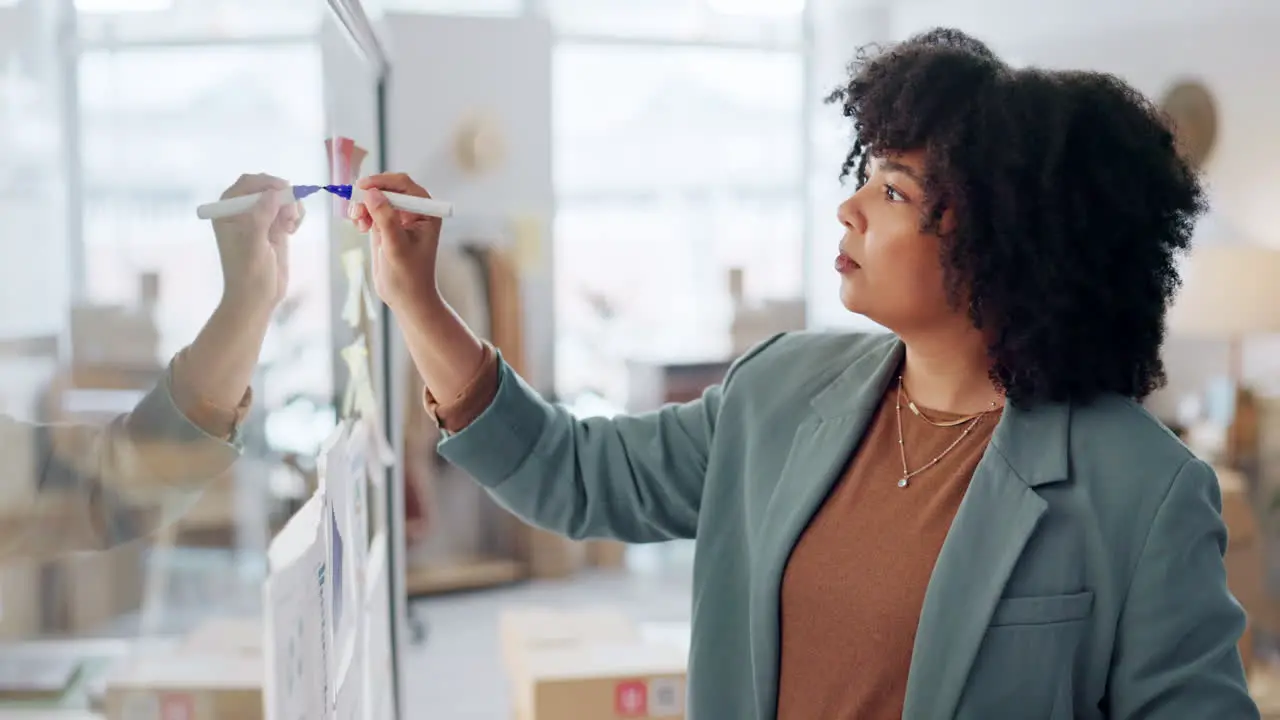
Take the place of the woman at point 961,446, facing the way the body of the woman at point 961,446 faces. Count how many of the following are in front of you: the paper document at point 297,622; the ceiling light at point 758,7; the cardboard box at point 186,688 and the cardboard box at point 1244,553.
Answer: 2

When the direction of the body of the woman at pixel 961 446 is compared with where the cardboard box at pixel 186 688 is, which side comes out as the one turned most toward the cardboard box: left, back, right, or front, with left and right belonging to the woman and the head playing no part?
front

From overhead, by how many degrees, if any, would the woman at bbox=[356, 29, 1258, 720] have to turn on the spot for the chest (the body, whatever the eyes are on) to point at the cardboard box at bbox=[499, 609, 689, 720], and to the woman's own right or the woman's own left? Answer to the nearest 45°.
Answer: approximately 90° to the woman's own right

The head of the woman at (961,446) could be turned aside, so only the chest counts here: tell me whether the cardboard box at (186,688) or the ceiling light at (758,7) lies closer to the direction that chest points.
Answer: the cardboard box

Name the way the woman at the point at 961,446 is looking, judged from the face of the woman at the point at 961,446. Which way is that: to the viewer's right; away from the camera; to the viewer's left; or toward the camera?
to the viewer's left

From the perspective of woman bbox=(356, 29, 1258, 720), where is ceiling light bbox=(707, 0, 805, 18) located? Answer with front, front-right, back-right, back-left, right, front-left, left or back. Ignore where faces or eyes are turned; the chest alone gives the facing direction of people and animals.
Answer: back-right

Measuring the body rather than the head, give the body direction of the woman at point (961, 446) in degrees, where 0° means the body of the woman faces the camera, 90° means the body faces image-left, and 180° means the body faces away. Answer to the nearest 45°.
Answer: approximately 45°

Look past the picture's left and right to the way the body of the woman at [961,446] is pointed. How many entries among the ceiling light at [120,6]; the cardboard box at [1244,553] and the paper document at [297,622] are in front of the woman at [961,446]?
2

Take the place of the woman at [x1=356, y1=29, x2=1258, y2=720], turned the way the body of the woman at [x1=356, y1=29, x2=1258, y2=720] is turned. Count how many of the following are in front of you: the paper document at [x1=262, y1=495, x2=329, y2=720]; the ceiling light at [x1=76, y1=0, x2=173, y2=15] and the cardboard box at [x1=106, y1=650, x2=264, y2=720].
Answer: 3

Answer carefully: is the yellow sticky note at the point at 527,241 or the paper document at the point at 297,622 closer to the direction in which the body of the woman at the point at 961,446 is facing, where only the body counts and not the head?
the paper document

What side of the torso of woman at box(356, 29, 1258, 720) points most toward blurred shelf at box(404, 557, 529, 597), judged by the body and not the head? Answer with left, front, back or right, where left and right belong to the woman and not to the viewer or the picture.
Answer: right

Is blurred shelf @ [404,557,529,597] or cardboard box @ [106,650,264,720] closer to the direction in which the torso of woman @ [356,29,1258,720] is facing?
the cardboard box

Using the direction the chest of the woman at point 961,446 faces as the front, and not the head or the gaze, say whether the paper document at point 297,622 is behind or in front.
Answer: in front

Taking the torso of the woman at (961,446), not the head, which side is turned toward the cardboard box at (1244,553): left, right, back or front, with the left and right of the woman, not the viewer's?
back
